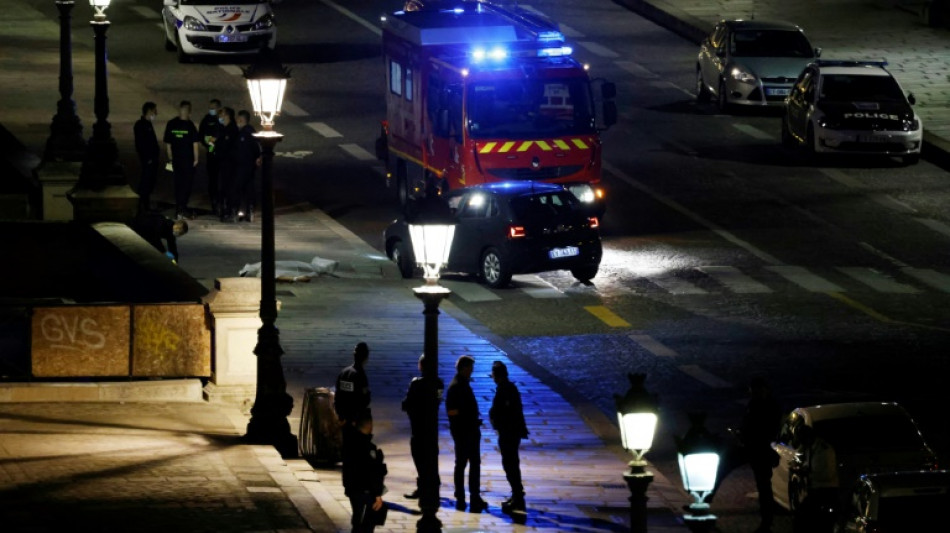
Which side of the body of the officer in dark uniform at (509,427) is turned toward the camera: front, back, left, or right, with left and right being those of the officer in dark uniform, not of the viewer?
left

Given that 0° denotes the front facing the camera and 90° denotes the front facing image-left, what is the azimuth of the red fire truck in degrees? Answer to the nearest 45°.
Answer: approximately 315°

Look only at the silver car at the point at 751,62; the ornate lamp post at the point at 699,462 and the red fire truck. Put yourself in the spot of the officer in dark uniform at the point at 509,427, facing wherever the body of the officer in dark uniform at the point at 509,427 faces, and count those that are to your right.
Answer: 2

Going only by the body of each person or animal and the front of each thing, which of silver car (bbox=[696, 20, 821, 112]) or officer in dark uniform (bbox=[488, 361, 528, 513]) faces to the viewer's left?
the officer in dark uniform

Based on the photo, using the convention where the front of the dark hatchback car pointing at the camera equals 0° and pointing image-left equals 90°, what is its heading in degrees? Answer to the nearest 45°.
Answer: approximately 135°

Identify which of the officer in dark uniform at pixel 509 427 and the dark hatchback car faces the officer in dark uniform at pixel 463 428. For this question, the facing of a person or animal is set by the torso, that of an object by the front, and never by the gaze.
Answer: the officer in dark uniform at pixel 509 427

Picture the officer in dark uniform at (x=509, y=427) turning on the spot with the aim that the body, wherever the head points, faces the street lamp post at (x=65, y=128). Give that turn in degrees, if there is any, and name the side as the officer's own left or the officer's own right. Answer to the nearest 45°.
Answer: approximately 45° to the officer's own right

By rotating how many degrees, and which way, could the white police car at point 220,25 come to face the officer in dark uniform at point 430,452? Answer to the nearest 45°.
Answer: approximately 45° to its right
